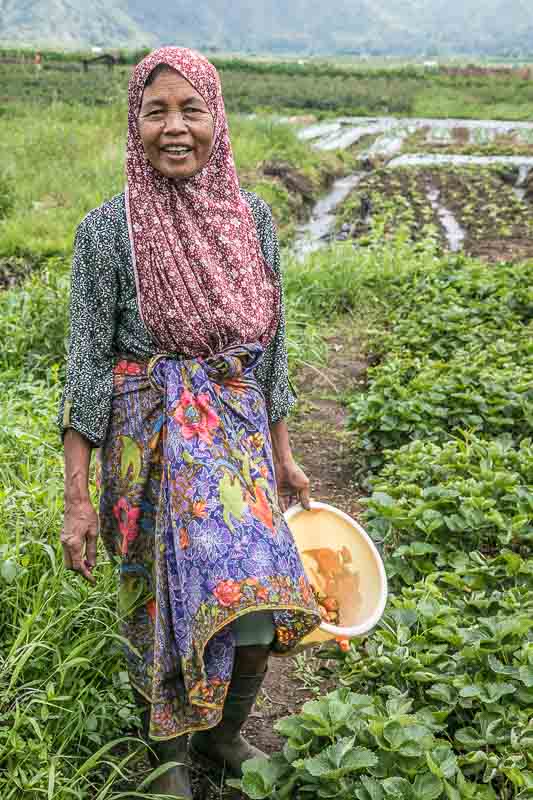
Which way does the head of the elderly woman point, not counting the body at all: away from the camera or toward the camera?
toward the camera

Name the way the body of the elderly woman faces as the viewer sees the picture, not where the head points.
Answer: toward the camera
